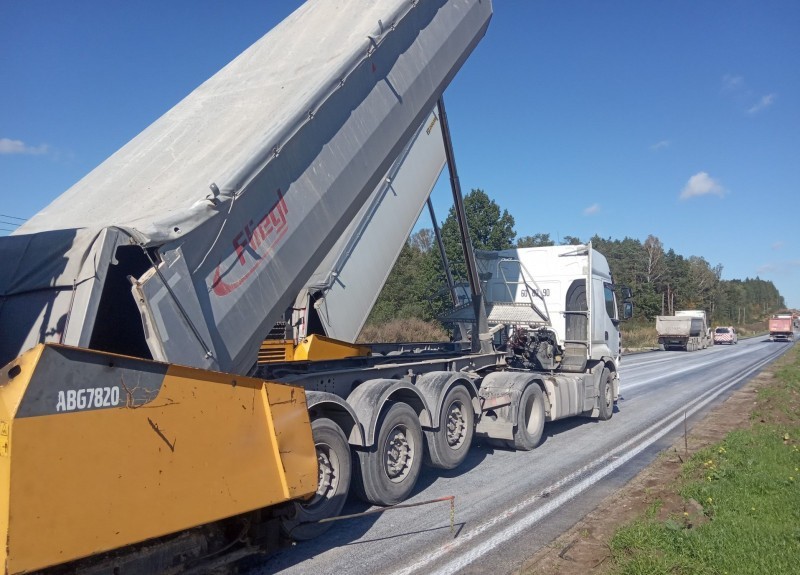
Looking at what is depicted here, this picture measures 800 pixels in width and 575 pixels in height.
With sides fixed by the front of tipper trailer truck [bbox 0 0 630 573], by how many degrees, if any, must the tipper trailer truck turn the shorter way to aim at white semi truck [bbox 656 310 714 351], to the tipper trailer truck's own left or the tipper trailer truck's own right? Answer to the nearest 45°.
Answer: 0° — it already faces it

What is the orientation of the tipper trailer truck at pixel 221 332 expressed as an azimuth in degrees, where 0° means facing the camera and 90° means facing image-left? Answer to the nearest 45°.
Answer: approximately 225°
